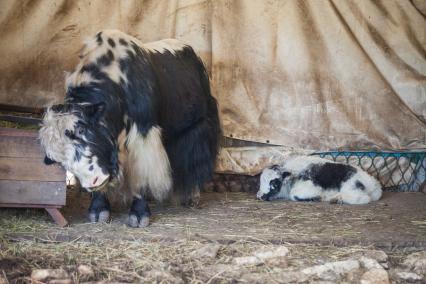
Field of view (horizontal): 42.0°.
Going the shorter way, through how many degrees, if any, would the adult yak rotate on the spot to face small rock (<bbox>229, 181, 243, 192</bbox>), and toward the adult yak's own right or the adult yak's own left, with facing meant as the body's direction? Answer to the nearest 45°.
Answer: approximately 180°

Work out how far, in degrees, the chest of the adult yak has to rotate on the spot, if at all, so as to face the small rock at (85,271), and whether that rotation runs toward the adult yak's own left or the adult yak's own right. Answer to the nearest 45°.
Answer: approximately 45° to the adult yak's own left

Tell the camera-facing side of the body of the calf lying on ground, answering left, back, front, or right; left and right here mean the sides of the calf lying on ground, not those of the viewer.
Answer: left

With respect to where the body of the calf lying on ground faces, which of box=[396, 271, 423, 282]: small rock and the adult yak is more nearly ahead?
the adult yak

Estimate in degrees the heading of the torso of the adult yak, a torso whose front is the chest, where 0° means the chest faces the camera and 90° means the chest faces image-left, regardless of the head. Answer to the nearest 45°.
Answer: approximately 45°

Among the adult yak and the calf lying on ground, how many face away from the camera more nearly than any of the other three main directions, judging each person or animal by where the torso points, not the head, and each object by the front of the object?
0

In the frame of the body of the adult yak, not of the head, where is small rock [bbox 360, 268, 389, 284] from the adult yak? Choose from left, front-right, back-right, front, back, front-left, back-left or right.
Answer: left

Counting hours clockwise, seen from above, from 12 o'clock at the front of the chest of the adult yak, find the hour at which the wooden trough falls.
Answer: The wooden trough is roughly at 1 o'clock from the adult yak.

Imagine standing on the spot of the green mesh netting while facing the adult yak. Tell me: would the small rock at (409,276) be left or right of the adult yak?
left
